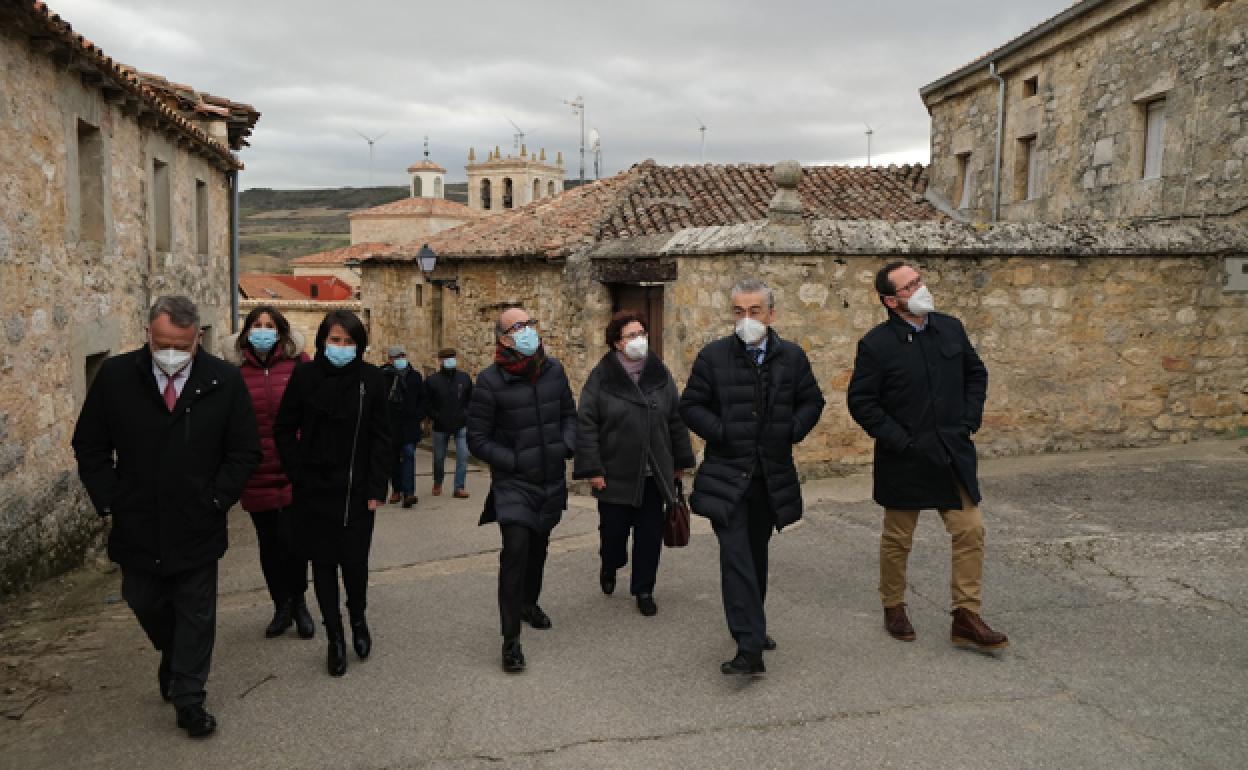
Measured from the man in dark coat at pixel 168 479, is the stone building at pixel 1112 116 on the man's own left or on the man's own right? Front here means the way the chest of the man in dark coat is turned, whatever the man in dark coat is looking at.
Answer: on the man's own left

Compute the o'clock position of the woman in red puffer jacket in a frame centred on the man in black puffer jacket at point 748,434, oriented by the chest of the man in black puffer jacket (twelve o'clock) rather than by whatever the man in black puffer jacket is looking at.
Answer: The woman in red puffer jacket is roughly at 3 o'clock from the man in black puffer jacket.

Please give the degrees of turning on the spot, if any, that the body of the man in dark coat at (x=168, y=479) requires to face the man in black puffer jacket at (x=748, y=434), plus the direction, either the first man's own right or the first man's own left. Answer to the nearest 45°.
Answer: approximately 90° to the first man's own left

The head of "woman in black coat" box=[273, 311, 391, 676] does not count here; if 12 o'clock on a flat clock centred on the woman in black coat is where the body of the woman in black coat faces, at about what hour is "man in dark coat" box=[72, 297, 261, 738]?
The man in dark coat is roughly at 2 o'clock from the woman in black coat.

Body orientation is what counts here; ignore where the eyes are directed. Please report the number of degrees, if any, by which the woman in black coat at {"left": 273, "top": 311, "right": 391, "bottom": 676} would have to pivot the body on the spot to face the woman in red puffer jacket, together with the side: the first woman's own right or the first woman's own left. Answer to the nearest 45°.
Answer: approximately 135° to the first woman's own right

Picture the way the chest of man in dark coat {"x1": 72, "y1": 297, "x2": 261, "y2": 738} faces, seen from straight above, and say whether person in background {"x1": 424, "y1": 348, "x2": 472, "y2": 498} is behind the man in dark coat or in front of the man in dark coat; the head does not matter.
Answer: behind

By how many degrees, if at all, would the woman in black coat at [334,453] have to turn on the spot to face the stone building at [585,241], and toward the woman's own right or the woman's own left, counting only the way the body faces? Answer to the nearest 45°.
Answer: approximately 180°

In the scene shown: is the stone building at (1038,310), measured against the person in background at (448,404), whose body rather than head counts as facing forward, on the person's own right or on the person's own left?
on the person's own left

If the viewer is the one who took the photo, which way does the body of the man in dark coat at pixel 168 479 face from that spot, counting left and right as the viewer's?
facing the viewer
